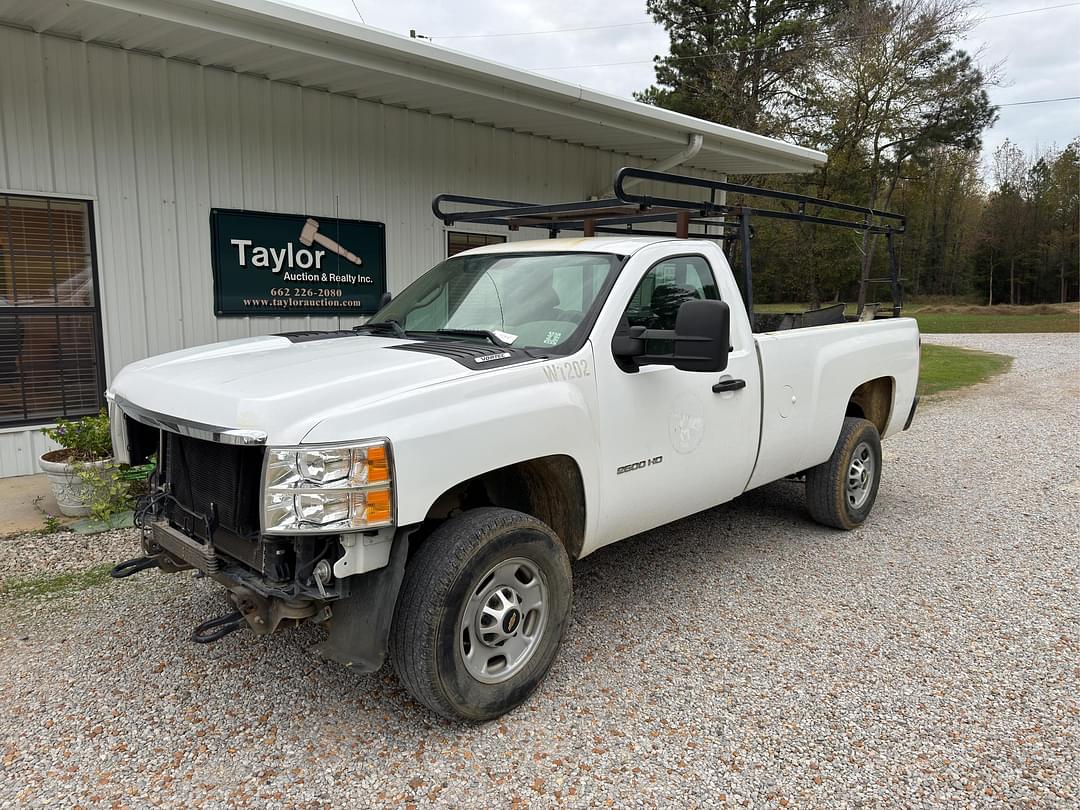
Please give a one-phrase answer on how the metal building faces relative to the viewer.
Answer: facing the viewer and to the right of the viewer

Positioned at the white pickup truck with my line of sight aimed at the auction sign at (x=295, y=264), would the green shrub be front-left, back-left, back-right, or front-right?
front-left

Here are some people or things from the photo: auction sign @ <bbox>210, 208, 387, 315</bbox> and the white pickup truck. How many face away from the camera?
0

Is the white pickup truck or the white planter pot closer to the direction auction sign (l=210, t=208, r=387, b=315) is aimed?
the white pickup truck

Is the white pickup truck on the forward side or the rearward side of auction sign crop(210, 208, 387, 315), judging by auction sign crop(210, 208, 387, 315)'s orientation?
on the forward side

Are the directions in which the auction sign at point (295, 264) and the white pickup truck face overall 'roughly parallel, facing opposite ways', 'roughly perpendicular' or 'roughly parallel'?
roughly perpendicular

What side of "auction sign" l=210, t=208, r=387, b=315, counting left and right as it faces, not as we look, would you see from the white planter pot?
right

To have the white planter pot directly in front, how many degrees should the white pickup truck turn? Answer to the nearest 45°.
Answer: approximately 90° to its right

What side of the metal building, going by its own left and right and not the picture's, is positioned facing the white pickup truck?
front

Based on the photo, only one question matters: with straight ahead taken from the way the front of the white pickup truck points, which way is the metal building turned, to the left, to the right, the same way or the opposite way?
to the left

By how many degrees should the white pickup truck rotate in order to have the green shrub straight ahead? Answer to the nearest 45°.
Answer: approximately 90° to its right
